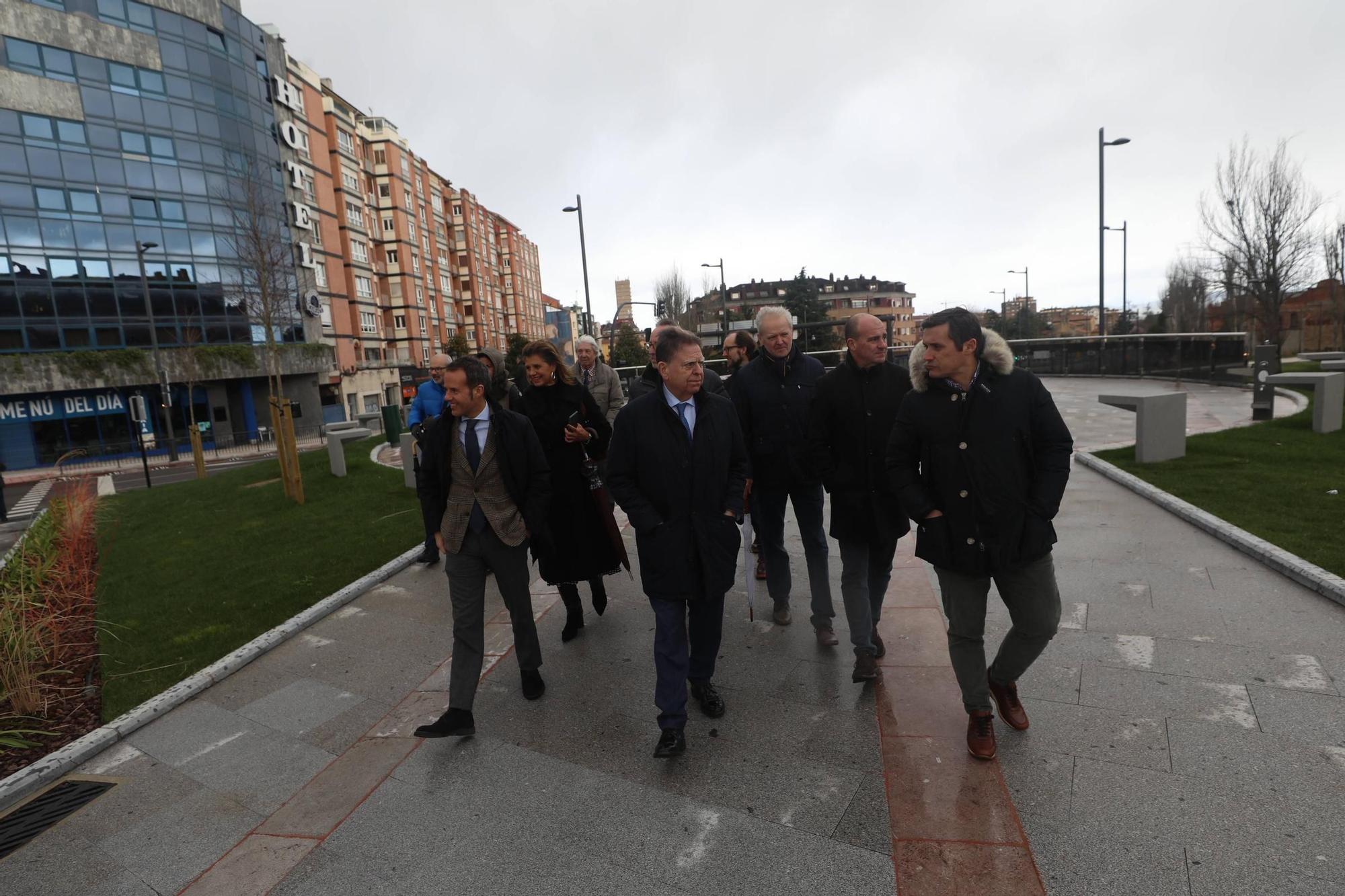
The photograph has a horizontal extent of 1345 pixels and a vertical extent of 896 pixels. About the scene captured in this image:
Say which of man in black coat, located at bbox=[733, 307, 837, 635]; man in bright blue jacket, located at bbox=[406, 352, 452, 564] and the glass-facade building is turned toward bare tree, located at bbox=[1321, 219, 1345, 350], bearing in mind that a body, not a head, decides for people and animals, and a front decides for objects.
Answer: the glass-facade building

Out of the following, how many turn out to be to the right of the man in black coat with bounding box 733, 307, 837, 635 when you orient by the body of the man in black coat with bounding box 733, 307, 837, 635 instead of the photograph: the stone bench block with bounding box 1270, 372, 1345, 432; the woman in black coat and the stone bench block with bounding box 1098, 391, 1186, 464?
1

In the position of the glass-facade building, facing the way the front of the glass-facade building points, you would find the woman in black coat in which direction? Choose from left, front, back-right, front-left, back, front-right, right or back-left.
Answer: front-right

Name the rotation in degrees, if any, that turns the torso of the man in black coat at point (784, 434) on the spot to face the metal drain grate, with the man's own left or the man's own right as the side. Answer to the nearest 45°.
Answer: approximately 45° to the man's own right

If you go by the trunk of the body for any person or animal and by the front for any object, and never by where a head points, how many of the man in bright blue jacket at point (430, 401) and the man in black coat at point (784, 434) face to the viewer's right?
0

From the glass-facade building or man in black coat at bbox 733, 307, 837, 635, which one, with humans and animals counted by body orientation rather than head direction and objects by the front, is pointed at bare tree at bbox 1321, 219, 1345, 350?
the glass-facade building

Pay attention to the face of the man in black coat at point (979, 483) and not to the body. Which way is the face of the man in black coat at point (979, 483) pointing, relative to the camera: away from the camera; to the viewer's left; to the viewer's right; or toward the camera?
to the viewer's left

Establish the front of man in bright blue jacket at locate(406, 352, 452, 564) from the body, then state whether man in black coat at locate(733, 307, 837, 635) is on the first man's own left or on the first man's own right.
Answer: on the first man's own left

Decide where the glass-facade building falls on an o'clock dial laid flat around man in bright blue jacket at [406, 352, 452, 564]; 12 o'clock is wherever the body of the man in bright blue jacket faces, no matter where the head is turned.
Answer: The glass-facade building is roughly at 4 o'clock from the man in bright blue jacket.

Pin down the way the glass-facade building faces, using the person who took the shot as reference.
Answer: facing the viewer and to the right of the viewer

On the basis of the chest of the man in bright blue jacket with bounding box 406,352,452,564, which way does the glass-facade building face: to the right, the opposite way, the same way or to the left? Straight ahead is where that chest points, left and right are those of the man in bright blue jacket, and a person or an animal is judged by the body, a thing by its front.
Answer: to the left

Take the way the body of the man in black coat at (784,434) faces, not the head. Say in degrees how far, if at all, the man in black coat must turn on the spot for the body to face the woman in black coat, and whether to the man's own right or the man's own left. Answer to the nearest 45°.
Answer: approximately 90° to the man's own right

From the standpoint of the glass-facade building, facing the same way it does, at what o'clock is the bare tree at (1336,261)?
The bare tree is roughly at 12 o'clock from the glass-facade building.

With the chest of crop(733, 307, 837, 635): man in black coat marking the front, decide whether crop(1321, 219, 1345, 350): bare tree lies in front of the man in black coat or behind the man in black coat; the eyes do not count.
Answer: behind

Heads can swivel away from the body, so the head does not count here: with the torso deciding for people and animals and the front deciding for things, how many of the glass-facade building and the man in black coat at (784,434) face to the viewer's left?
0

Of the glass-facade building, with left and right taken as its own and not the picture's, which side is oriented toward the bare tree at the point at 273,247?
front

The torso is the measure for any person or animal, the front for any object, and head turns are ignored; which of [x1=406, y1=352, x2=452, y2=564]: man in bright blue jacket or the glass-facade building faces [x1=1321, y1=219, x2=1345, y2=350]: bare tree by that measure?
the glass-facade building
